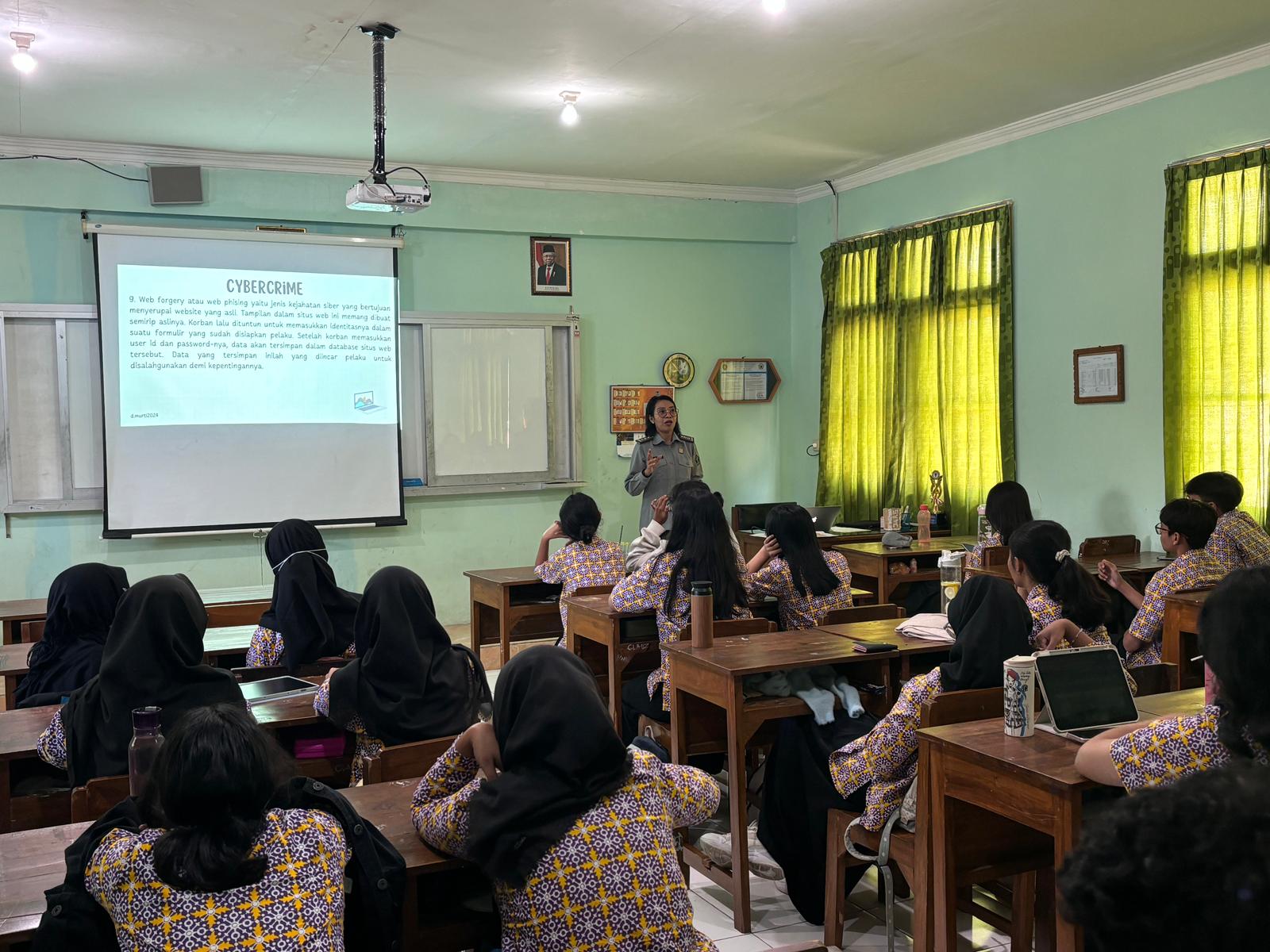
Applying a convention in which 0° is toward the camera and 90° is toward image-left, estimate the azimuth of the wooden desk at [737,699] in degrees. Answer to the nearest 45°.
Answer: approximately 315°

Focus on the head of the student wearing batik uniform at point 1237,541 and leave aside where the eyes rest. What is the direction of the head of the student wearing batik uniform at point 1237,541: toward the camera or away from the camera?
away from the camera

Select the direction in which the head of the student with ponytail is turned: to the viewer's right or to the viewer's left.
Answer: to the viewer's left

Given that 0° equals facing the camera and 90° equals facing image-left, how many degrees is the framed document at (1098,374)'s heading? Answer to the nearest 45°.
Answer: approximately 45°

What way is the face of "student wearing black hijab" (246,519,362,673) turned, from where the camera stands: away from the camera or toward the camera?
away from the camera

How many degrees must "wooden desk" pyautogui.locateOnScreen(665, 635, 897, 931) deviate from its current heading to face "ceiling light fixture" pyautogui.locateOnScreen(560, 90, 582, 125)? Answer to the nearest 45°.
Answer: approximately 135° to its left

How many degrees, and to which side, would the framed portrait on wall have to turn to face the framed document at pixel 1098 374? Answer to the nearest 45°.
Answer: approximately 45° to its left

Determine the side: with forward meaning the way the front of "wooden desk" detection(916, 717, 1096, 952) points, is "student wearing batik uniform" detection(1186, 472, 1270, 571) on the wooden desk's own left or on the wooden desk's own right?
on the wooden desk's own left

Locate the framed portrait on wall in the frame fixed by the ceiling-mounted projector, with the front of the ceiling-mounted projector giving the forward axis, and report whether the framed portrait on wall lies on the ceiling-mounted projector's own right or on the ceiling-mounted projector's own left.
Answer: on the ceiling-mounted projector's own right

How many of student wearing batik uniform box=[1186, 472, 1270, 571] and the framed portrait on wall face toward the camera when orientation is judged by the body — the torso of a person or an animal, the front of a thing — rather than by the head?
1

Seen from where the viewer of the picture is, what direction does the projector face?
facing away from the viewer and to the left of the viewer

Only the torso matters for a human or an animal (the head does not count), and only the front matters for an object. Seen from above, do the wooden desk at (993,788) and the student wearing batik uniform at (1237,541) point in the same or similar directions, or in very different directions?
very different directions
